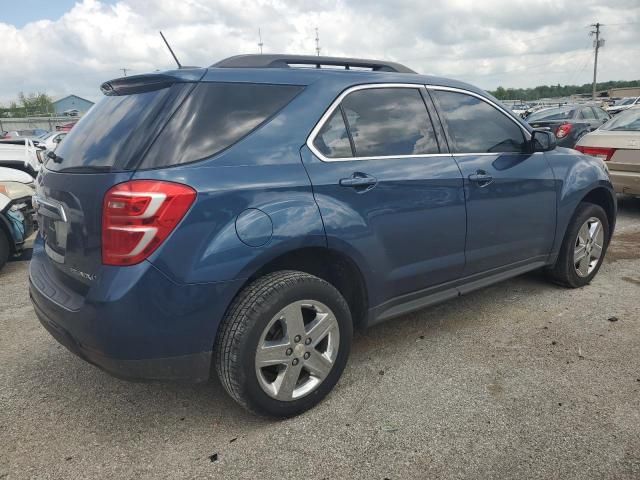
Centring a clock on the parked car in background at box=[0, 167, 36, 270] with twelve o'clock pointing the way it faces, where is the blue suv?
The blue suv is roughly at 1 o'clock from the parked car in background.

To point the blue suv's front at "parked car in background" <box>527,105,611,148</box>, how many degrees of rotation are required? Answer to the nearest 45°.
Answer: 0° — it already faces it

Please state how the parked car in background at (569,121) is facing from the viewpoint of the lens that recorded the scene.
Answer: facing away from the viewer and to the right of the viewer

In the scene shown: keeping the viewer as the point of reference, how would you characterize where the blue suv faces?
facing away from the viewer and to the right of the viewer

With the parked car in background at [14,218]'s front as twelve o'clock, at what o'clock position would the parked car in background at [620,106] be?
the parked car in background at [620,106] is roughly at 10 o'clock from the parked car in background at [14,218].

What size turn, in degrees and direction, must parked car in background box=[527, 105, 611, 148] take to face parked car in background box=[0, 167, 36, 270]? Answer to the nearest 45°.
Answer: approximately 180°

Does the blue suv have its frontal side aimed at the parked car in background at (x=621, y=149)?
yes

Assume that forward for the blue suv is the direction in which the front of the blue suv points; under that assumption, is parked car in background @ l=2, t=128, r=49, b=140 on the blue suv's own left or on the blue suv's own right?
on the blue suv's own left

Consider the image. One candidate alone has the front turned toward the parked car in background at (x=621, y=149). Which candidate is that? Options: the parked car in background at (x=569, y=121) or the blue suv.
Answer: the blue suv

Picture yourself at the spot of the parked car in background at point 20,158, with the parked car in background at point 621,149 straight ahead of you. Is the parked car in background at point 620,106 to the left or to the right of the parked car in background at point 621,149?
left

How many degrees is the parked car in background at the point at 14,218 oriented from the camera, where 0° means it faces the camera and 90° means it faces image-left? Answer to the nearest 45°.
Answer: approximately 315°

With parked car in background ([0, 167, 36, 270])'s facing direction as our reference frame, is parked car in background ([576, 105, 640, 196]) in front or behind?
in front
